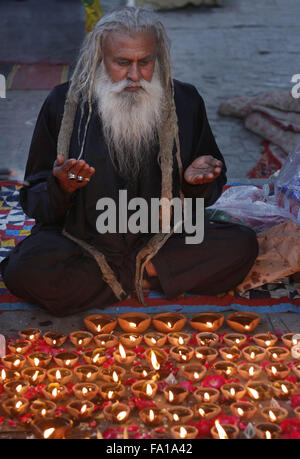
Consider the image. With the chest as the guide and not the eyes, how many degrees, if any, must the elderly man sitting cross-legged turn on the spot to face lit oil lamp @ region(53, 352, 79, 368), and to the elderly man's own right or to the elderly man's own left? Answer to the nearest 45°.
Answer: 0° — they already face it

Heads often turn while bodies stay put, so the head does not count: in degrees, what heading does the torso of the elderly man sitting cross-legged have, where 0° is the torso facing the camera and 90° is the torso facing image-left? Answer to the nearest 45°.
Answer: approximately 0°

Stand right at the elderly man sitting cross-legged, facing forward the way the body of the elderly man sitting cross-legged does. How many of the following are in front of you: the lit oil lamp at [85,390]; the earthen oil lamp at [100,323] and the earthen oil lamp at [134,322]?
3

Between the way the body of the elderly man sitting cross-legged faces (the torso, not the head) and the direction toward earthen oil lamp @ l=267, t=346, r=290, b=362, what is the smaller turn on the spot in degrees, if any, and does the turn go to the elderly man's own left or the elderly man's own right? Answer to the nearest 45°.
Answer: approximately 45° to the elderly man's own left

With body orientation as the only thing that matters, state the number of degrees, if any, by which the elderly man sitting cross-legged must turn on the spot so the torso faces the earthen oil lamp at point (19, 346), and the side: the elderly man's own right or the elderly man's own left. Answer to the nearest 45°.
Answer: approximately 45° to the elderly man's own right

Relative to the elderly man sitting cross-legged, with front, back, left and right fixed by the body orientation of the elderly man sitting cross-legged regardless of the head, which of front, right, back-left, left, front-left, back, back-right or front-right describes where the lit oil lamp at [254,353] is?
front-left

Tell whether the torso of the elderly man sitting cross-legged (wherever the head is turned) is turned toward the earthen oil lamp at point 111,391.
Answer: yes

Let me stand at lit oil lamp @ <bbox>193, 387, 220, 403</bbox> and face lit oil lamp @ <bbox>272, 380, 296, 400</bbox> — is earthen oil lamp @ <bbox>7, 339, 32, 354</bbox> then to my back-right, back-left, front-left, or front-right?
back-left

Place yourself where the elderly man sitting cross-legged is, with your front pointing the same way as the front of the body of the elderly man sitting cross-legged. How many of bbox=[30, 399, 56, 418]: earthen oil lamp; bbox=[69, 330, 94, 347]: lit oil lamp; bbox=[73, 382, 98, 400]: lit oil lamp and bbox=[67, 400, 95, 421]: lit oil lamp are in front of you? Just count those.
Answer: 4

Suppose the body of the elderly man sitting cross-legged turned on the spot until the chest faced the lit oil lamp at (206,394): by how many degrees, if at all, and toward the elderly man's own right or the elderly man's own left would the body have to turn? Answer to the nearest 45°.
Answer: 0° — they already face it
